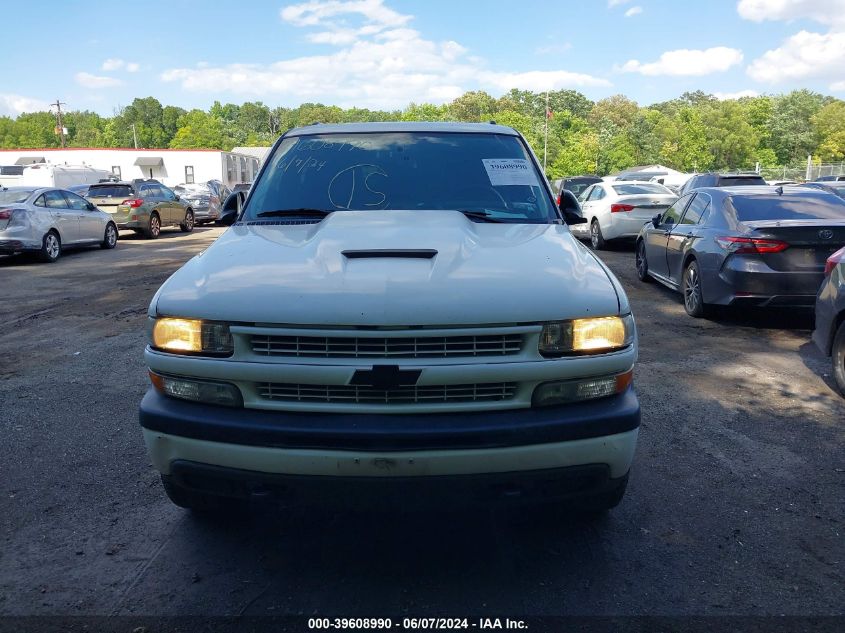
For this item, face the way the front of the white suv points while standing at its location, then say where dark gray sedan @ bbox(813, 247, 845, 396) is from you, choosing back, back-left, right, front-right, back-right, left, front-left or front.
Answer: back-left

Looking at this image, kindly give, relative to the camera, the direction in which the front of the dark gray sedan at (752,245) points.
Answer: facing away from the viewer and to the left of the viewer

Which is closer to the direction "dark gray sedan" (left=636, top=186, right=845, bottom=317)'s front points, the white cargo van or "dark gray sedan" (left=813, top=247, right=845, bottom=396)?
the white cargo van

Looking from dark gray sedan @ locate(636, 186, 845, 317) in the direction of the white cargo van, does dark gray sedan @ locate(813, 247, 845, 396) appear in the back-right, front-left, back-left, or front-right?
back-left

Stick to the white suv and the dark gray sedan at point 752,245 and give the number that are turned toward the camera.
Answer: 1

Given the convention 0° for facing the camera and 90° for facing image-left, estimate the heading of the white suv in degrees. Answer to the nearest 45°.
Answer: approximately 0°

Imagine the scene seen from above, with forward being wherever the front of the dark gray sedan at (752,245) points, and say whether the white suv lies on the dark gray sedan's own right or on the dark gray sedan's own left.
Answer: on the dark gray sedan's own left

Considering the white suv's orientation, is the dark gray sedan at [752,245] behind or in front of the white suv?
behind

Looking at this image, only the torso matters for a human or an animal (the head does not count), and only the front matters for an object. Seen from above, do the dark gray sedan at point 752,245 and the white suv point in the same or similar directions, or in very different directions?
very different directions
